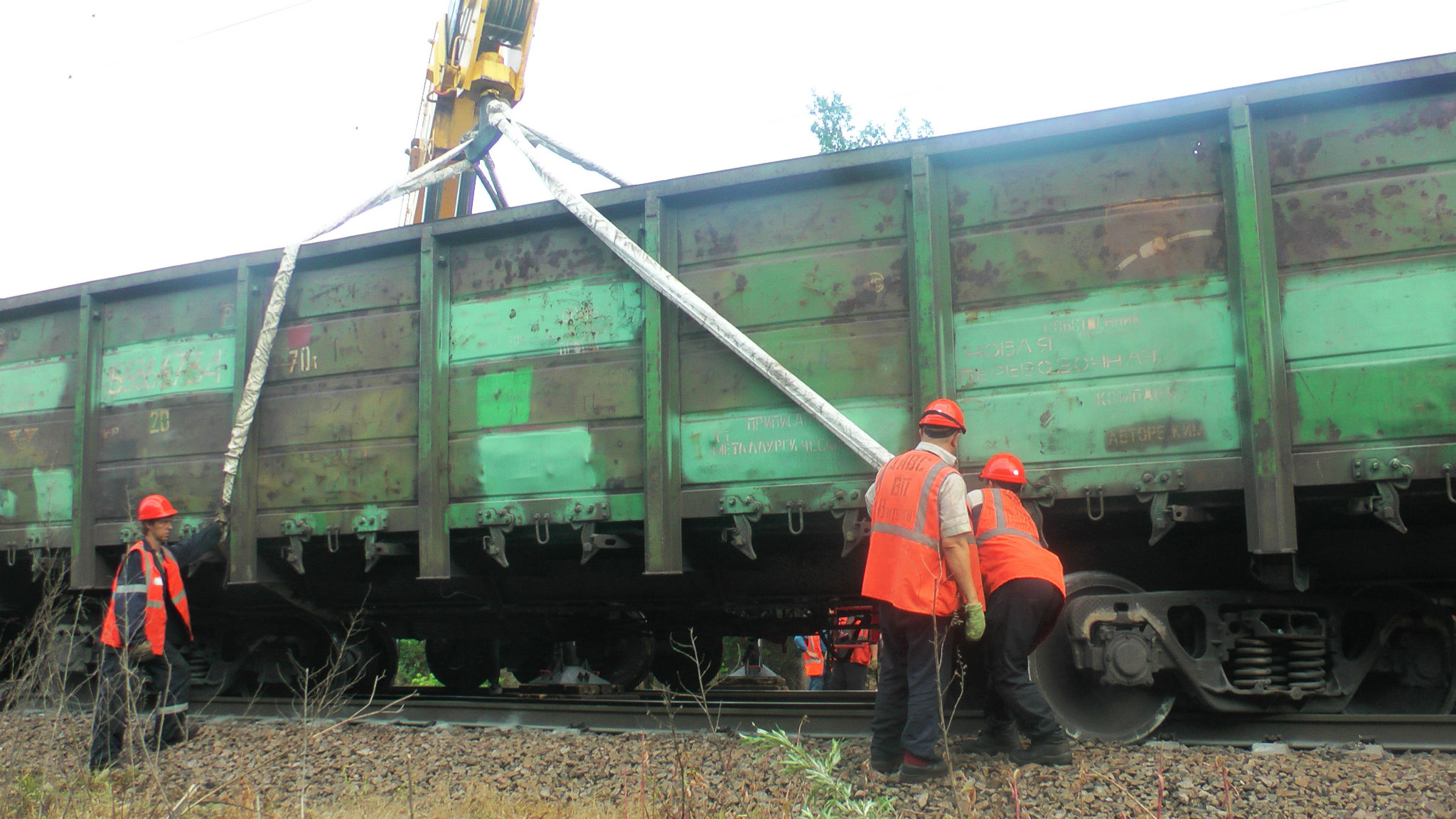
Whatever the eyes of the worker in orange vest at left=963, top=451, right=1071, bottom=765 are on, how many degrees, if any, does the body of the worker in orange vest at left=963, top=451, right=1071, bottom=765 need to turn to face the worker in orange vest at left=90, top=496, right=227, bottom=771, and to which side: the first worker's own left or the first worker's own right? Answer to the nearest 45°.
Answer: approximately 45° to the first worker's own left

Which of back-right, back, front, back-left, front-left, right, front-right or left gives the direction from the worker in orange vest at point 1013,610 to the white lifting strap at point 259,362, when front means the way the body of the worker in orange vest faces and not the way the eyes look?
front-left

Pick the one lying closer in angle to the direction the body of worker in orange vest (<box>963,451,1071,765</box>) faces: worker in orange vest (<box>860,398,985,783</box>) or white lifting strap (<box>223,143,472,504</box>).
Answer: the white lifting strap

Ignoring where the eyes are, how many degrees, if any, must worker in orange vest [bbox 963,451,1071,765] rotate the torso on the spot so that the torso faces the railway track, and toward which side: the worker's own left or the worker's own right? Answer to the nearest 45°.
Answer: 0° — they already face it

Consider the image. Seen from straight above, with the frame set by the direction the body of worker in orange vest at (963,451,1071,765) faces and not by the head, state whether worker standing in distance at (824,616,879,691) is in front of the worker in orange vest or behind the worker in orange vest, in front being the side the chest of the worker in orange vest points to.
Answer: in front

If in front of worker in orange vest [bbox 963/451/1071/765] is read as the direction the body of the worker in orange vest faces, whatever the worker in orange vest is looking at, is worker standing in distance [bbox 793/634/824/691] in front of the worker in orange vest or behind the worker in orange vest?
in front

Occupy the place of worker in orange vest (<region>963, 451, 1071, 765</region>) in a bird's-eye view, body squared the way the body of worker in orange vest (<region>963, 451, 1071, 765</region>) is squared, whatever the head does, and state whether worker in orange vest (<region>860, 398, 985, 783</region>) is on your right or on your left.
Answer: on your left

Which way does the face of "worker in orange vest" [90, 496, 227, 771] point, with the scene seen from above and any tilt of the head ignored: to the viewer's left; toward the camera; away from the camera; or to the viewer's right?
to the viewer's right

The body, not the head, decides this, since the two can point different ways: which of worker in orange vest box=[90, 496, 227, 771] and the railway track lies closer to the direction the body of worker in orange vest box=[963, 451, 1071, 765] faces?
the railway track

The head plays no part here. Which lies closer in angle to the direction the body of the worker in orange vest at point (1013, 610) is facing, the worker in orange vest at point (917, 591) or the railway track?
the railway track

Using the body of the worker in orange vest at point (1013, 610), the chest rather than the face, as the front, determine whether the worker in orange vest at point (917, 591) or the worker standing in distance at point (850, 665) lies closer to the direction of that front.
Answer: the worker standing in distance

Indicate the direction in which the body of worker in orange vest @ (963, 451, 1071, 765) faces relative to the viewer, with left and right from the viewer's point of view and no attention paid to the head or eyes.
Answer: facing away from the viewer and to the left of the viewer
